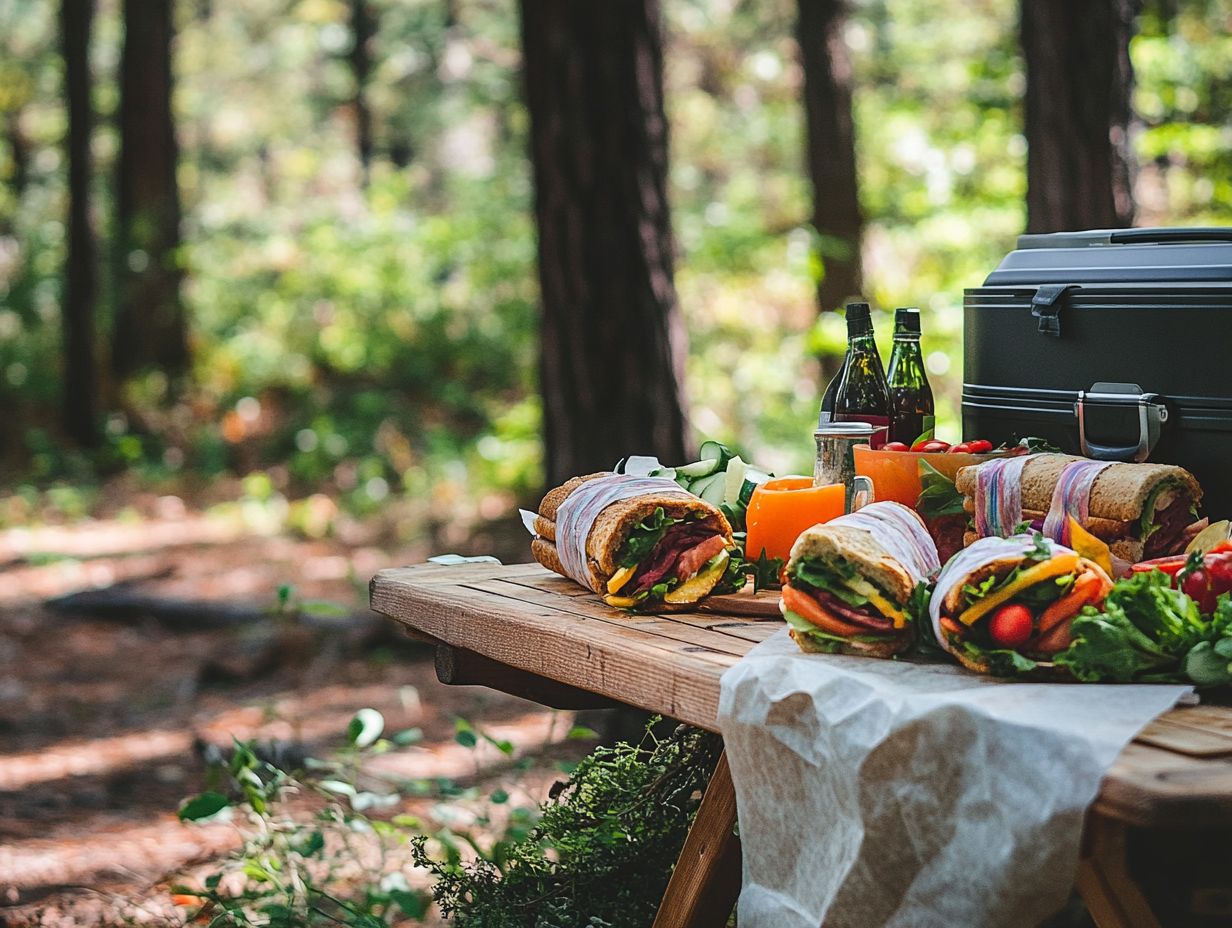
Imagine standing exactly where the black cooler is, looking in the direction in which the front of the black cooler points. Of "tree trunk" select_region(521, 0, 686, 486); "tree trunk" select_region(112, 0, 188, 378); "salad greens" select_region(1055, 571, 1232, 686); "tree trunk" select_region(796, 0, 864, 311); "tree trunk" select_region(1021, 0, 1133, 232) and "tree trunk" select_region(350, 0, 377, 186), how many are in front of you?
1

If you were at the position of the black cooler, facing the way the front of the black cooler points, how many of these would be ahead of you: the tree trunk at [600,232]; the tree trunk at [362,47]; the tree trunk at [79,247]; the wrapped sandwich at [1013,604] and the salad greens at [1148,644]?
2

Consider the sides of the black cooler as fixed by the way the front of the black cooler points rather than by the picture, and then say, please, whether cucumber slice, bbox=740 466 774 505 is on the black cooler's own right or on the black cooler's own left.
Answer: on the black cooler's own right

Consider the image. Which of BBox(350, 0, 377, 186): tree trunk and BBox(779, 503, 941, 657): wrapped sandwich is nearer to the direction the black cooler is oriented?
the wrapped sandwich

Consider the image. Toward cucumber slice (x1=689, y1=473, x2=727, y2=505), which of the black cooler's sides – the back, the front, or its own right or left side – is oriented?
right

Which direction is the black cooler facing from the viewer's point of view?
toward the camera

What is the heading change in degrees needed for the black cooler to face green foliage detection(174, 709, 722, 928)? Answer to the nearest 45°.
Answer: approximately 90° to its right

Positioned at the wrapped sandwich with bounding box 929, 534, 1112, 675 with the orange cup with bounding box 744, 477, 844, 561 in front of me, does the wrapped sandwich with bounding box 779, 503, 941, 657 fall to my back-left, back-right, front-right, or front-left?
front-left

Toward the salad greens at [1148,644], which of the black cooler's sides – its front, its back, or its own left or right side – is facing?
front

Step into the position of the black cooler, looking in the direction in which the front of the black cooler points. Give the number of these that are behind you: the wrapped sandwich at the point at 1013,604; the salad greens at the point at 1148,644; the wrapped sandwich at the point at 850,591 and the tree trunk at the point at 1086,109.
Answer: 1

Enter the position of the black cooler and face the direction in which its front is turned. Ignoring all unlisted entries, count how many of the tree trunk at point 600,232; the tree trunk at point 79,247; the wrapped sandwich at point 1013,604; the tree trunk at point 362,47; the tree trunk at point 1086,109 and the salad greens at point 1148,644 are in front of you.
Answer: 2

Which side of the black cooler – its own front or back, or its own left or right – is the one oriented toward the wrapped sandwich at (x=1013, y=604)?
front

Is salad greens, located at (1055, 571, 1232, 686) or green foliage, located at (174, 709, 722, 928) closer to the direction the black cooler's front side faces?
the salad greens

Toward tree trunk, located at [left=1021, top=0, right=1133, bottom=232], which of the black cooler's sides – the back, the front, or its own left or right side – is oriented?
back
